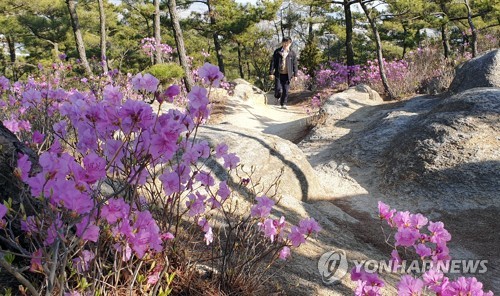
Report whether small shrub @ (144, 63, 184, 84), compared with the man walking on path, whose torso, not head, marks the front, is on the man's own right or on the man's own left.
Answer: on the man's own right

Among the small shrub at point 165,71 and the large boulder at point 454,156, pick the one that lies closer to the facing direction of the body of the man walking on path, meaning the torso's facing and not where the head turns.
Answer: the large boulder

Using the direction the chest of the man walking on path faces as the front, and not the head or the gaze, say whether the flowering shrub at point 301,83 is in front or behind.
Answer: behind

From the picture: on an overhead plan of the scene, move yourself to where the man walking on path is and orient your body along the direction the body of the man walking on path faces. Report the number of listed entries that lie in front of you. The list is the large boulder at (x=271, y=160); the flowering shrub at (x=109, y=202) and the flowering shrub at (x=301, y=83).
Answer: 2

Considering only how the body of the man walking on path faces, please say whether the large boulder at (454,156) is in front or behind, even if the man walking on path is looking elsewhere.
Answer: in front

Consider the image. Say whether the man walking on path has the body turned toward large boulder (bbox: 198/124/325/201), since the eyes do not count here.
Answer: yes

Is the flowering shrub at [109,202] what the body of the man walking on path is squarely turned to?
yes

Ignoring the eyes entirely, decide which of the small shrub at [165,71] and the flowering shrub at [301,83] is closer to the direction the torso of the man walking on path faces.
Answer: the small shrub
